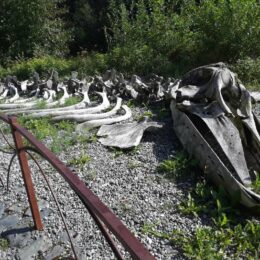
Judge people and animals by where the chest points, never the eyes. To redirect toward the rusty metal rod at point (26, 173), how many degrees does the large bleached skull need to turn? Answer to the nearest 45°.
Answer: approximately 90° to its right

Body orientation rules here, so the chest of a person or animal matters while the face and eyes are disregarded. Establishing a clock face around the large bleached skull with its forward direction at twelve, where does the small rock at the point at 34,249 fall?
The small rock is roughly at 3 o'clock from the large bleached skull.

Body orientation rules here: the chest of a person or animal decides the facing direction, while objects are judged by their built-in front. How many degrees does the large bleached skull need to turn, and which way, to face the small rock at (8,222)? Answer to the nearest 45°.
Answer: approximately 90° to its right

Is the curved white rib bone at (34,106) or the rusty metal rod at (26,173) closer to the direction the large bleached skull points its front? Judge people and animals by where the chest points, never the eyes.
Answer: the rusty metal rod

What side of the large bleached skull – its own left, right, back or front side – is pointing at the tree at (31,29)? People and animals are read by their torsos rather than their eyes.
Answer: back

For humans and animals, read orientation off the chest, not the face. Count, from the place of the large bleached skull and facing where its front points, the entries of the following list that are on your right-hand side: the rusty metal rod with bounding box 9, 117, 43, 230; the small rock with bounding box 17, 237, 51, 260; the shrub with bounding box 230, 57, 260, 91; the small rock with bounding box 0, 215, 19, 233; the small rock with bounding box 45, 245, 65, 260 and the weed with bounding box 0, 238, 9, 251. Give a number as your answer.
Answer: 5

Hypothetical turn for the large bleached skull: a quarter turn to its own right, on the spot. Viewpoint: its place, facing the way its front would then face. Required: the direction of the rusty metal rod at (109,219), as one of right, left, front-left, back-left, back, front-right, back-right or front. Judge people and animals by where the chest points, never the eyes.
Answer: front-left

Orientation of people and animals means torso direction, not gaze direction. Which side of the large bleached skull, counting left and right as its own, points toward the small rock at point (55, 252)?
right

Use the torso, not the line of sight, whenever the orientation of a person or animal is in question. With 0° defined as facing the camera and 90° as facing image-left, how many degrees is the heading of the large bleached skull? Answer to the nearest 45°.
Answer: approximately 315°

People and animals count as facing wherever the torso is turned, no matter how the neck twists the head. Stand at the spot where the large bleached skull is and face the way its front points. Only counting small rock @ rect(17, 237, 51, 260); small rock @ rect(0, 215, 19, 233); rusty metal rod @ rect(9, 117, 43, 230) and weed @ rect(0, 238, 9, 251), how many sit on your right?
4

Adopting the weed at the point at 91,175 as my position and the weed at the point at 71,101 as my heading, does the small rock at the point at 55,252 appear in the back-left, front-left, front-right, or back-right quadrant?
back-left

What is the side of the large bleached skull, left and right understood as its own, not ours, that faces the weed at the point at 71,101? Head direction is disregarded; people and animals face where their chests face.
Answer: back

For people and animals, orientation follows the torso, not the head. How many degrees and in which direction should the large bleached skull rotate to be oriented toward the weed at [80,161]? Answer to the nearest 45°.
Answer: approximately 135° to its right
